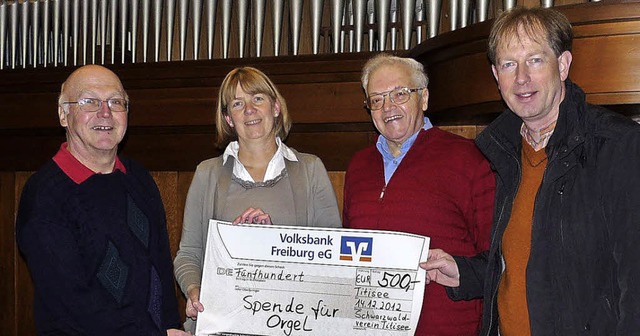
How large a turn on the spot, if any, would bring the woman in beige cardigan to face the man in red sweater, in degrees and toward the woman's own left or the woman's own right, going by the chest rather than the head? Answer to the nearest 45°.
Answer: approximately 45° to the woman's own left

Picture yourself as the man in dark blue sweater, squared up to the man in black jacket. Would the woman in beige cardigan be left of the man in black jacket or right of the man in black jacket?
left

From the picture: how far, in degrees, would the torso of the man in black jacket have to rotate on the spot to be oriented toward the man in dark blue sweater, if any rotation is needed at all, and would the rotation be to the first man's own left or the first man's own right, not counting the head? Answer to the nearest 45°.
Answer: approximately 45° to the first man's own right

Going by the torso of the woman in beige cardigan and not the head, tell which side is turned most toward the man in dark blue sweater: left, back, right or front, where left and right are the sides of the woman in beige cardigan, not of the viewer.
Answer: right

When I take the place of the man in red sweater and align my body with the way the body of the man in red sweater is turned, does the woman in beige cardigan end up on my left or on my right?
on my right

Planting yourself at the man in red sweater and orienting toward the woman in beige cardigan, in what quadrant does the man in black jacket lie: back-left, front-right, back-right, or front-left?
back-left

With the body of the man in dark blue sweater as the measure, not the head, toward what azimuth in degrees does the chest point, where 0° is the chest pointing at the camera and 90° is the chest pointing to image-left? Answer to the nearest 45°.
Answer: approximately 315°

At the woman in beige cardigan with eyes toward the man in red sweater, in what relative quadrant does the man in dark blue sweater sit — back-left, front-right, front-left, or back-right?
back-right

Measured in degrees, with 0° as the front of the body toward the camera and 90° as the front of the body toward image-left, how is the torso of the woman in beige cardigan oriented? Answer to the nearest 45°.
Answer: approximately 0°

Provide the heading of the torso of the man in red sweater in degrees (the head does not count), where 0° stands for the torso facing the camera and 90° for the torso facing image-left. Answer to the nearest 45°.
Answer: approximately 45°
